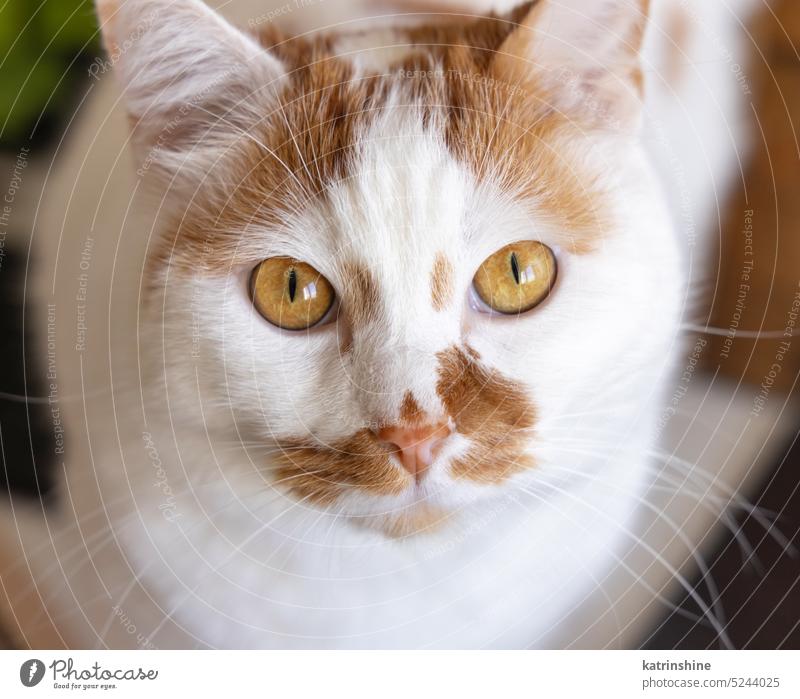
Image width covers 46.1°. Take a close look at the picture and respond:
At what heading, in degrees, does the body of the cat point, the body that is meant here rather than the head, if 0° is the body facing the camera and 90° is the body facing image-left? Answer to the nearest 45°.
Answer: approximately 0°
